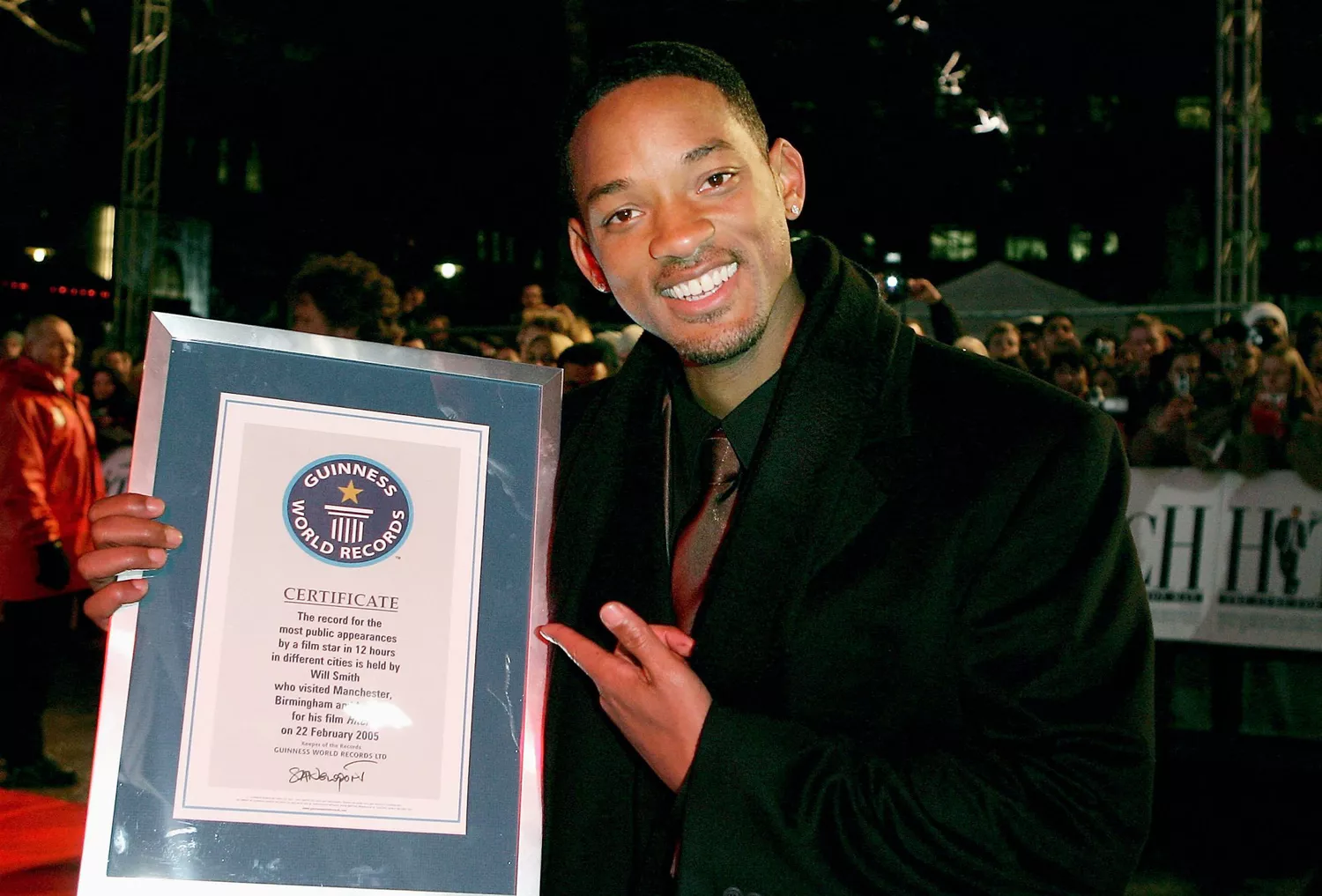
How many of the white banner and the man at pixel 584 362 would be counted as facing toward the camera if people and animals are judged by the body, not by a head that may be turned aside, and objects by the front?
2

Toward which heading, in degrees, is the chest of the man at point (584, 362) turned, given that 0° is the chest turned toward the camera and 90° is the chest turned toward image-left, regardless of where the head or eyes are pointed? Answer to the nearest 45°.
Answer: approximately 0°

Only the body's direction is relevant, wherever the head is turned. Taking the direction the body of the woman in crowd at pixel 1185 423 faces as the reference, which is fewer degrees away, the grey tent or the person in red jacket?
the person in red jacket

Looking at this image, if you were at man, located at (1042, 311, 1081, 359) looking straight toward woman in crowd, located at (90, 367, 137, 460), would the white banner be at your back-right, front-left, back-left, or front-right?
back-left

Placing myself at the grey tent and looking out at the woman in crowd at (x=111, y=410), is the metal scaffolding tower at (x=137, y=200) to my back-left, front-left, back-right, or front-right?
front-right

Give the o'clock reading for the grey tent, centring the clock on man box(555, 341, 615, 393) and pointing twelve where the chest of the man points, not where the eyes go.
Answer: The grey tent is roughly at 7 o'clock from the man.

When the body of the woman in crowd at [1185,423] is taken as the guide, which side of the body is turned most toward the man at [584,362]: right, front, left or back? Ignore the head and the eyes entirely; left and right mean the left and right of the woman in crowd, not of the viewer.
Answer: right

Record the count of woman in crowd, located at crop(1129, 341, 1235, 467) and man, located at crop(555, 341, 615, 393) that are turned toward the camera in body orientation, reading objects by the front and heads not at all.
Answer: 2

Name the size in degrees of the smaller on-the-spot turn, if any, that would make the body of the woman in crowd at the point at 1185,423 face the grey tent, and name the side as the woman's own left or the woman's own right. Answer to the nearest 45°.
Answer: approximately 180°

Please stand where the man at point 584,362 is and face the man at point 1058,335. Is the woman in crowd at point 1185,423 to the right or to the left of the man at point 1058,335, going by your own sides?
right

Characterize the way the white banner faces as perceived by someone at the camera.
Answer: facing the viewer
